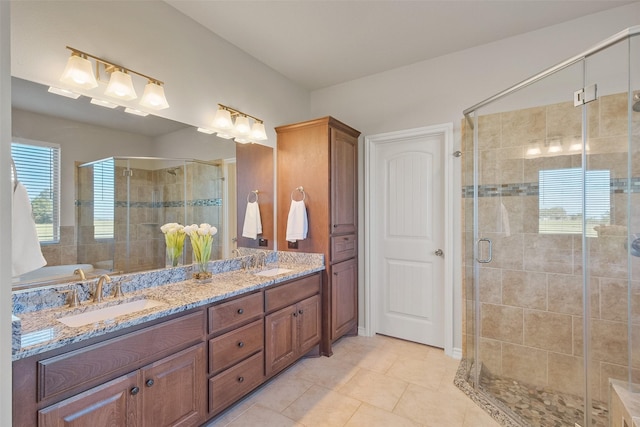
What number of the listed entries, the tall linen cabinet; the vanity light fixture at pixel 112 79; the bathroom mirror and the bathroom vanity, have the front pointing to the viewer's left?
0

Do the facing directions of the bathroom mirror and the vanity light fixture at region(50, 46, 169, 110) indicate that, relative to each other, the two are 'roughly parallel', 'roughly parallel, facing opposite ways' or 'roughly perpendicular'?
roughly parallel

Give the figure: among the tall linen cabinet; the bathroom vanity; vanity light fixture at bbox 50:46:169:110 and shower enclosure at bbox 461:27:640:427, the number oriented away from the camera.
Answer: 0

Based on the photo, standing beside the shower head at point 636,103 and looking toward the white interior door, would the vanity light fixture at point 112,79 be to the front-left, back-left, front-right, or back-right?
front-left

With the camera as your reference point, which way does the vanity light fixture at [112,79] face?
facing the viewer and to the right of the viewer

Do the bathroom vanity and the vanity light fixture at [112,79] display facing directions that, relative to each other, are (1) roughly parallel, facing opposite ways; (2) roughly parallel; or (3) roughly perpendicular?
roughly parallel

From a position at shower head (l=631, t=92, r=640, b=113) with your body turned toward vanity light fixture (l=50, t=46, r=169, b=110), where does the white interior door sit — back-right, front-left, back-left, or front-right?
front-right

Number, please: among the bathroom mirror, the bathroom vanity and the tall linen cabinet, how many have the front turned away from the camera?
0

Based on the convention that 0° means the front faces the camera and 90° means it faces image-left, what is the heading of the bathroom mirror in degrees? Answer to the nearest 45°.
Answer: approximately 315°

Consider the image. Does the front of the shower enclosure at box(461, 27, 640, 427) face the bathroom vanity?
yes

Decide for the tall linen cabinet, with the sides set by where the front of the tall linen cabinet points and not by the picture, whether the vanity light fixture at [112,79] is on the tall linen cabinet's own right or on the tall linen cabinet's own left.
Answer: on the tall linen cabinet's own right

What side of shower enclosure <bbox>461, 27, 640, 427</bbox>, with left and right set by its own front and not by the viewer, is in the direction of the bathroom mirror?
front

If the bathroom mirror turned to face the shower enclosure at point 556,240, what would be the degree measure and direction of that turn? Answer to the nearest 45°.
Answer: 0° — it already faces it

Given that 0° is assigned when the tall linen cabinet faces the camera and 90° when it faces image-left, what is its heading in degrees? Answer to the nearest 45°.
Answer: approximately 315°

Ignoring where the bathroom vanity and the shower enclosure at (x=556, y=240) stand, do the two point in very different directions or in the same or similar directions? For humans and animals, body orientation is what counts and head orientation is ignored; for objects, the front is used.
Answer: very different directions

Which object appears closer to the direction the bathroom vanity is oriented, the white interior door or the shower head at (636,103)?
the shower head

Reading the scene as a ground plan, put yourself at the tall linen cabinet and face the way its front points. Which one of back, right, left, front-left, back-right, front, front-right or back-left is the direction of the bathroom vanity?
right

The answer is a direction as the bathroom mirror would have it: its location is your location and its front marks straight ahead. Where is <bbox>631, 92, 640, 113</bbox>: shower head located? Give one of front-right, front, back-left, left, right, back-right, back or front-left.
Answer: front

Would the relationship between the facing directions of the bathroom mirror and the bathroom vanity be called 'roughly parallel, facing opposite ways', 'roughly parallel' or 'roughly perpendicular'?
roughly parallel
